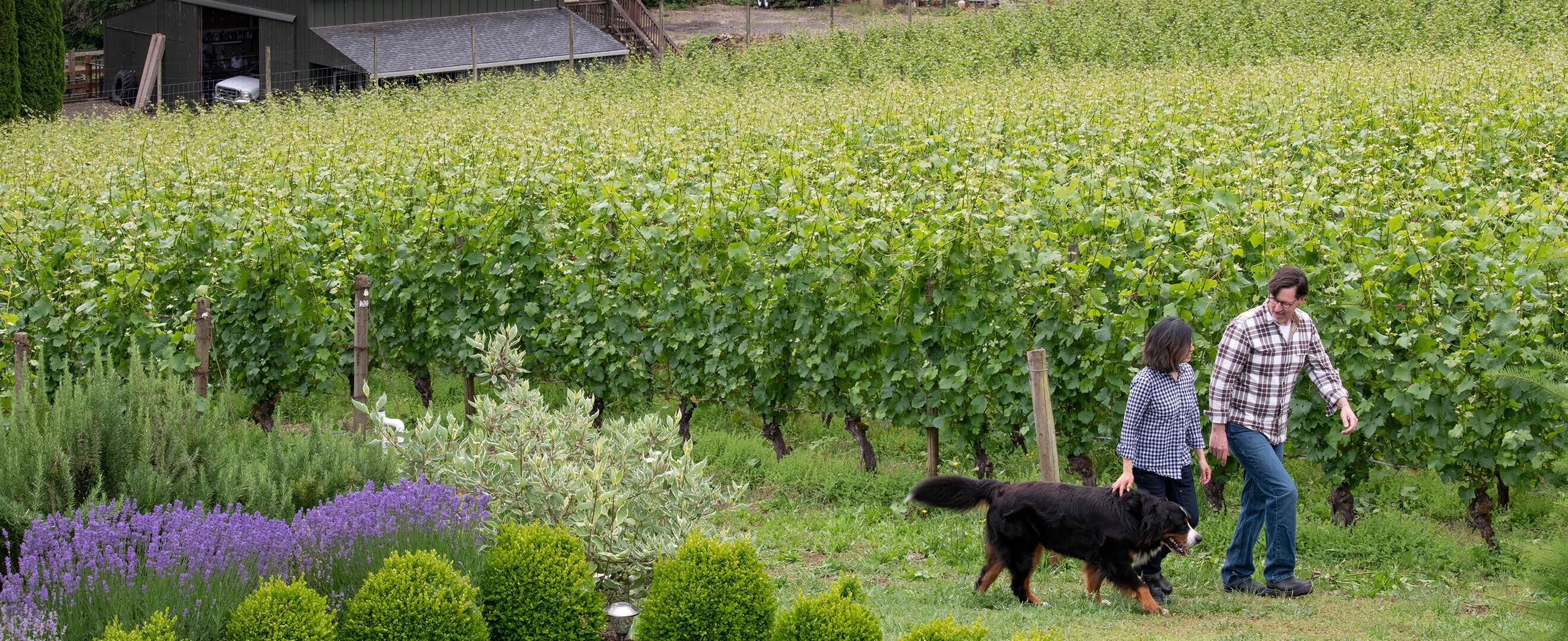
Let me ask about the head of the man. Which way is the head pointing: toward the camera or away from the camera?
toward the camera

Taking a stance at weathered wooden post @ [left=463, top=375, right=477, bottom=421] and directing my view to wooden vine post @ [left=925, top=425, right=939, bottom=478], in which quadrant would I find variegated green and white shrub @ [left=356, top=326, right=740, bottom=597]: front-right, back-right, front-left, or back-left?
front-right

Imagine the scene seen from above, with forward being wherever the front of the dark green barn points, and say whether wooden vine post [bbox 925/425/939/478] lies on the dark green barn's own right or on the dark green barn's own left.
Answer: on the dark green barn's own left

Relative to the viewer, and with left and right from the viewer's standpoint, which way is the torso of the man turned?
facing the viewer and to the right of the viewer

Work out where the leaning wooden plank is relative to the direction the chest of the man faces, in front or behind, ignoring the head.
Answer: behind

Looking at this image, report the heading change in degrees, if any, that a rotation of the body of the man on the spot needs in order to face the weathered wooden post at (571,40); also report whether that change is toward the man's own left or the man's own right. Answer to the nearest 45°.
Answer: approximately 180°

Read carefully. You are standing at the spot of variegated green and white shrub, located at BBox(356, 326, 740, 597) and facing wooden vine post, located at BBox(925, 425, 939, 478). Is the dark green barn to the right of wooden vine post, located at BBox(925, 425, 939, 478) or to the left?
left

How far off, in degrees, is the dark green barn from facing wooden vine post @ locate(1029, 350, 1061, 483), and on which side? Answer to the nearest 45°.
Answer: approximately 45° to its left

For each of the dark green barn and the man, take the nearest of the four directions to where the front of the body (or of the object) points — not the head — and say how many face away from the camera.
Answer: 0

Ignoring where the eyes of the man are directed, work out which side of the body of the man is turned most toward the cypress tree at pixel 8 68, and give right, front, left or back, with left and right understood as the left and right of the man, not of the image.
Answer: back

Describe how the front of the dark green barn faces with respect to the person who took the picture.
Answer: facing the viewer and to the left of the viewer
